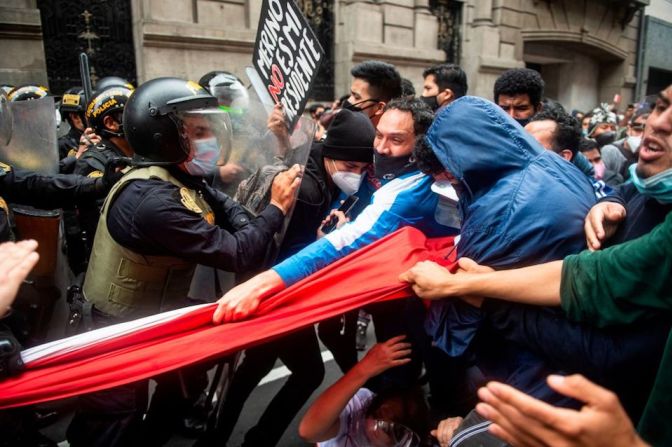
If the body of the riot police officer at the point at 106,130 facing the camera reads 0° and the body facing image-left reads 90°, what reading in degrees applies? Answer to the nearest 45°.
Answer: approximately 270°

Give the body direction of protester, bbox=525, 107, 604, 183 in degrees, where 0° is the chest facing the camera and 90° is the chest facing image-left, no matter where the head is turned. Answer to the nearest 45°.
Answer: approximately 90°

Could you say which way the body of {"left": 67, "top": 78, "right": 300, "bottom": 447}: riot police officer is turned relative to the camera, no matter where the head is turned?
to the viewer's right

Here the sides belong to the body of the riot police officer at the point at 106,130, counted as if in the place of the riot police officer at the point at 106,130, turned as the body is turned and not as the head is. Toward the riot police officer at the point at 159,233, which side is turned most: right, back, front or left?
right

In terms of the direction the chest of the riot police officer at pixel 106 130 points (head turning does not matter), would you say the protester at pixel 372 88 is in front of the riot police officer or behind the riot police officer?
in front

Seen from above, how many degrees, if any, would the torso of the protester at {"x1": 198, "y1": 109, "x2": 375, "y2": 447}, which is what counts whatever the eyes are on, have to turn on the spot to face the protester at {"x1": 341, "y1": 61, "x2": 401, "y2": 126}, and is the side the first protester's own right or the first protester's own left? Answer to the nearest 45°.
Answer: approximately 135° to the first protester's own left

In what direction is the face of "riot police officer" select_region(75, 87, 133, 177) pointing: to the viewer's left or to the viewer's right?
to the viewer's right
